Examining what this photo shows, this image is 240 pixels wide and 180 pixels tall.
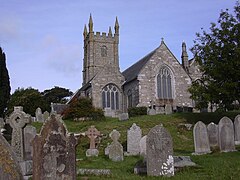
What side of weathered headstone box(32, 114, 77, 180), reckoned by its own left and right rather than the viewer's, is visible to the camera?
front

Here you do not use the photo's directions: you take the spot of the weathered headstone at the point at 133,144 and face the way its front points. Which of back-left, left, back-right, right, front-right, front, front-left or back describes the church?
back

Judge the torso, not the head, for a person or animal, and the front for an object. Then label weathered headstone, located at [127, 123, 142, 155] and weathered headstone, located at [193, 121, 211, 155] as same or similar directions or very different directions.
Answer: same or similar directions

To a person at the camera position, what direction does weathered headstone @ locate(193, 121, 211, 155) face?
facing the viewer

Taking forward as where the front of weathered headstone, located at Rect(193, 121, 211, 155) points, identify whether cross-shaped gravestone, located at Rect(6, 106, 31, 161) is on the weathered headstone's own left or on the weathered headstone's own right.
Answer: on the weathered headstone's own right

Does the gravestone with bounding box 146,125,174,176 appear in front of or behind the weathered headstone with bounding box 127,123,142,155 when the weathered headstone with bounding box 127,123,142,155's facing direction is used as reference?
in front

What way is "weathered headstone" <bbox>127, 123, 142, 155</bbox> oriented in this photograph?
toward the camera

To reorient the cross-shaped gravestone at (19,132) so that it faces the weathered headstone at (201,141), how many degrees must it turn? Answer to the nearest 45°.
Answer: approximately 90° to its left

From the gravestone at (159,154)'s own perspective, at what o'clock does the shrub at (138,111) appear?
The shrub is roughly at 6 o'clock from the gravestone.

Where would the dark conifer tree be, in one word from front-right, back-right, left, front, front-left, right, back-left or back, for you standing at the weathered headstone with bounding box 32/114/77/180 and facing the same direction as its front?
back

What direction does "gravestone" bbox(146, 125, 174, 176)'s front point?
toward the camera
